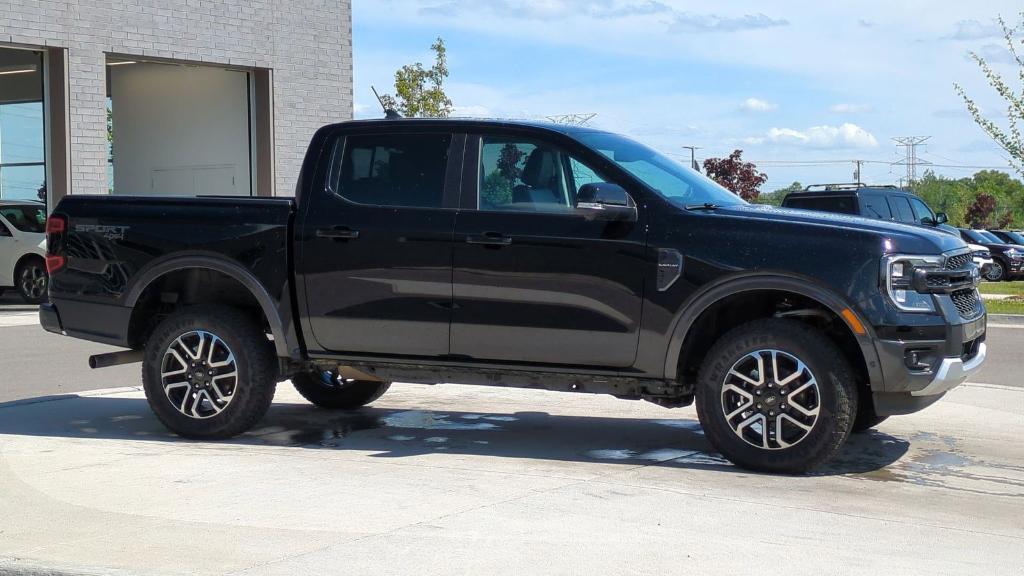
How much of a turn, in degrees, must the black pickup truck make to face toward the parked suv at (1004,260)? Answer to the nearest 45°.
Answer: approximately 45° to its left

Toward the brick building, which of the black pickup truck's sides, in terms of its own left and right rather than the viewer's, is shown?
left

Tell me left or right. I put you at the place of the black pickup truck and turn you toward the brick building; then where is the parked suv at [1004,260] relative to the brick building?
right

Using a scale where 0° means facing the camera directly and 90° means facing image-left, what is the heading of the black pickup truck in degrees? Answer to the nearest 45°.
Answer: approximately 270°

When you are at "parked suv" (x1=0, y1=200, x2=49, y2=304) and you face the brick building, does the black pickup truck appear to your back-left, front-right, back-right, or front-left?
back-right

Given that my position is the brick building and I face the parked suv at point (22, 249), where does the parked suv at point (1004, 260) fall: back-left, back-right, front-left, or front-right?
back-left

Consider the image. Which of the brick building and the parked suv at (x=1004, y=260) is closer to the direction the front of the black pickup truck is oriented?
the parked suv

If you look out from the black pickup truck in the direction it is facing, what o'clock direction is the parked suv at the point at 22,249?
The parked suv is roughly at 8 o'clock from the black pickup truck.
